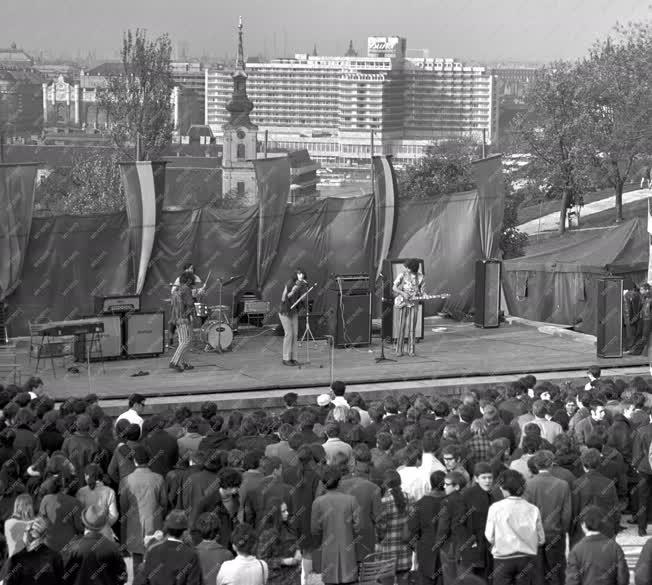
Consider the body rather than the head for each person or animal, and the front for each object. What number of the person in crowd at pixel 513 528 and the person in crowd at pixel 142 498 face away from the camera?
2

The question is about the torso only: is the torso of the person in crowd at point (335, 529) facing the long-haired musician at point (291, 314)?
yes

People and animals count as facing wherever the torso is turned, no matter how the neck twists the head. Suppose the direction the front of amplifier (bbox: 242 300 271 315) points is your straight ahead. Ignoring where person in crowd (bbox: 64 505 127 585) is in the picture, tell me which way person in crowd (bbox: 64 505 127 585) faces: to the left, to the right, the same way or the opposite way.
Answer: the opposite way

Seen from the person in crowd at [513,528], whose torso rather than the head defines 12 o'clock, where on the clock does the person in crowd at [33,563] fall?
the person in crowd at [33,563] is roughly at 8 o'clock from the person in crowd at [513,528].

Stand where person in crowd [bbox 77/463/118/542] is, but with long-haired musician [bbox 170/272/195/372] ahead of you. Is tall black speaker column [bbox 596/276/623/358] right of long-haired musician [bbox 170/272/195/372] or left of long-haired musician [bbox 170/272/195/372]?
right

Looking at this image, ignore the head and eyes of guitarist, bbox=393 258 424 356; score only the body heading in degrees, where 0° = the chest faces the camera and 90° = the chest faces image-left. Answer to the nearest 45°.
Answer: approximately 0°

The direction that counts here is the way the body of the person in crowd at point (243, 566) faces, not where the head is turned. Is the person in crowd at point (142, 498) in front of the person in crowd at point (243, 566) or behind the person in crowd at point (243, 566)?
in front

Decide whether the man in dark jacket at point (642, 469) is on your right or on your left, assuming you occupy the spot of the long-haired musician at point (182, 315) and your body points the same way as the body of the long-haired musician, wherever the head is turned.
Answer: on your right

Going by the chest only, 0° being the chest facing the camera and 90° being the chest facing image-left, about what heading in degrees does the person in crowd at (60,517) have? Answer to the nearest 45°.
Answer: approximately 180°

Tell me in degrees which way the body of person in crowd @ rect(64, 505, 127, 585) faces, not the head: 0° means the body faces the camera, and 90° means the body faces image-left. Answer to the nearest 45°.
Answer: approximately 180°

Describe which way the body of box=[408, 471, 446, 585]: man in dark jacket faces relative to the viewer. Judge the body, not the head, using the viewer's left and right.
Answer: facing away from the viewer and to the right of the viewer

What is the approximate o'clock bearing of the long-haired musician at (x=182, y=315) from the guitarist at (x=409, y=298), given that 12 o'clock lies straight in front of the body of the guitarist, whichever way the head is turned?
The long-haired musician is roughly at 2 o'clock from the guitarist.

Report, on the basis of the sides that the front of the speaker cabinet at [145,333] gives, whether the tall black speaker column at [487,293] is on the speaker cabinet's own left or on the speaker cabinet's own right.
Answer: on the speaker cabinet's own left

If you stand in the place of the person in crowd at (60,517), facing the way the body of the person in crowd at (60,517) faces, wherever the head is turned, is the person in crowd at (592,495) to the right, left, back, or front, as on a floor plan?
right

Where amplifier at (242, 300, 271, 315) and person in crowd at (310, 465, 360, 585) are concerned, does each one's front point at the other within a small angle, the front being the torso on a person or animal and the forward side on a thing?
yes

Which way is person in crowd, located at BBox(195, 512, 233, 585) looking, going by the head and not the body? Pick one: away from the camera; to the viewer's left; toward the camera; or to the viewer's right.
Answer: away from the camera
